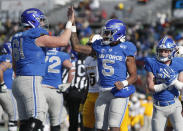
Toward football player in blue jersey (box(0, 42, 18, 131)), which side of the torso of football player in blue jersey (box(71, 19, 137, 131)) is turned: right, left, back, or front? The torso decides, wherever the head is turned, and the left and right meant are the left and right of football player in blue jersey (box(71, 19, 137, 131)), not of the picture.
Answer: right

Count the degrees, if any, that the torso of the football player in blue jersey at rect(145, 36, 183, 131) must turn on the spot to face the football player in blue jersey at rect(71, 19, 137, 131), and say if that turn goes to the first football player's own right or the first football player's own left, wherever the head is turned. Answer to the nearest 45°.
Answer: approximately 45° to the first football player's own right

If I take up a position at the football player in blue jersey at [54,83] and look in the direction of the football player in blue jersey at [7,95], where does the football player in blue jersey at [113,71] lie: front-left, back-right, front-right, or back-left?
back-left

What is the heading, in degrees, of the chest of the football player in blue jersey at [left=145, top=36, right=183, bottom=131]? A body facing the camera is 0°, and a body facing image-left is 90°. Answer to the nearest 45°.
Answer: approximately 0°
